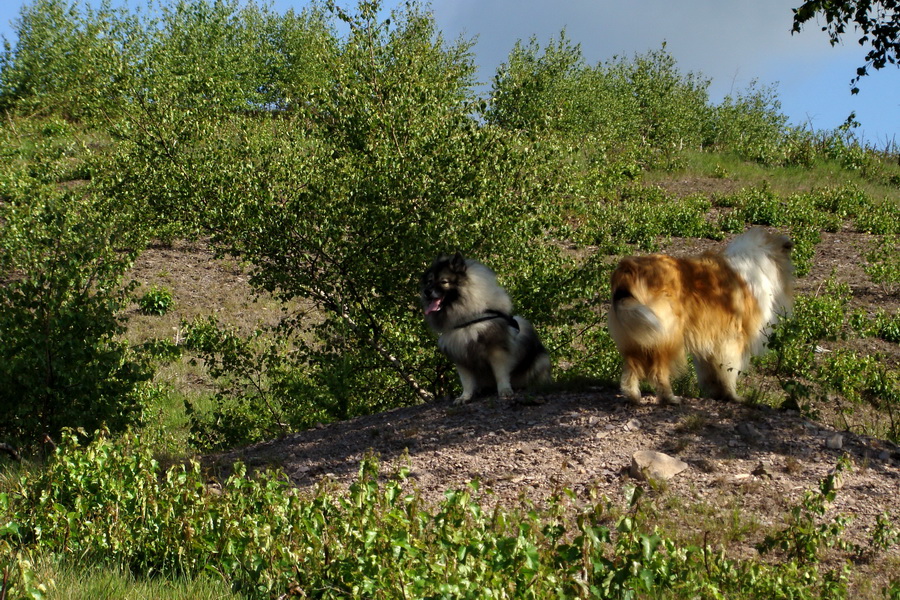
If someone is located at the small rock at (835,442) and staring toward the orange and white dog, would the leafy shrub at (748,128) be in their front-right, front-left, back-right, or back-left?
front-right

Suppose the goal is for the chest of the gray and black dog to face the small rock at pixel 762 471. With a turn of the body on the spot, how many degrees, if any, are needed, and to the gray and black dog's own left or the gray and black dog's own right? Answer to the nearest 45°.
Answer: approximately 90° to the gray and black dog's own left

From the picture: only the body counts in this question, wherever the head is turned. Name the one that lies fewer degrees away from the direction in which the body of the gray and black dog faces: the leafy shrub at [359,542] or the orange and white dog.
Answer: the leafy shrub

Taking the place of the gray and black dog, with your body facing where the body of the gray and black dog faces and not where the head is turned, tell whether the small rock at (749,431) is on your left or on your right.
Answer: on your left

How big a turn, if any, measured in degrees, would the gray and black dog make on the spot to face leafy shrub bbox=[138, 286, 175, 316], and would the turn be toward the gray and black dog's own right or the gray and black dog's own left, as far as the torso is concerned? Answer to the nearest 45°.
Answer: approximately 90° to the gray and black dog's own right

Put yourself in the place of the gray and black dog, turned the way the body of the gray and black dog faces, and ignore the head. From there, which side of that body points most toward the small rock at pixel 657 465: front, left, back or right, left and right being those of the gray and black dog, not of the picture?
left

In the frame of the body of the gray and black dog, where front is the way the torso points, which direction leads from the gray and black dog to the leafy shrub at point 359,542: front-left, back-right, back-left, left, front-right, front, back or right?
front-left

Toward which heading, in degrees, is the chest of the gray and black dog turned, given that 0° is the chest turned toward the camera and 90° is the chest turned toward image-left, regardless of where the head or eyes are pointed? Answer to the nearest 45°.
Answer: approximately 45°

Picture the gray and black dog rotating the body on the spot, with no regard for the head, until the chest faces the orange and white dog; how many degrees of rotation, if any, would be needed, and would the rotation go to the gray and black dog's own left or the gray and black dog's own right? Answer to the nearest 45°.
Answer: approximately 90° to the gray and black dog's own left

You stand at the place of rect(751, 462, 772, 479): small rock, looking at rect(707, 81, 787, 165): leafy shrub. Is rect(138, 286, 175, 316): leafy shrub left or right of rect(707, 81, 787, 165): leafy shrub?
left

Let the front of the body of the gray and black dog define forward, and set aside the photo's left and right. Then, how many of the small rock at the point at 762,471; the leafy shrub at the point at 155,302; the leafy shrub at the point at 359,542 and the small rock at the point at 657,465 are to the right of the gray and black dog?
1

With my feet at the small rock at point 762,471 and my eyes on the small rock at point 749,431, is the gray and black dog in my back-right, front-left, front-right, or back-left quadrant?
front-left

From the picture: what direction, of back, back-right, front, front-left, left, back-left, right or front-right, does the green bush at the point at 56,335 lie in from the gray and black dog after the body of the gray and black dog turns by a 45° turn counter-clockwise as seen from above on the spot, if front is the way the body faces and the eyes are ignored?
right

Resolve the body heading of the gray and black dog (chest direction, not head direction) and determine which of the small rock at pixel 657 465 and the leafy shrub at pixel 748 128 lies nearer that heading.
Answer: the small rock
